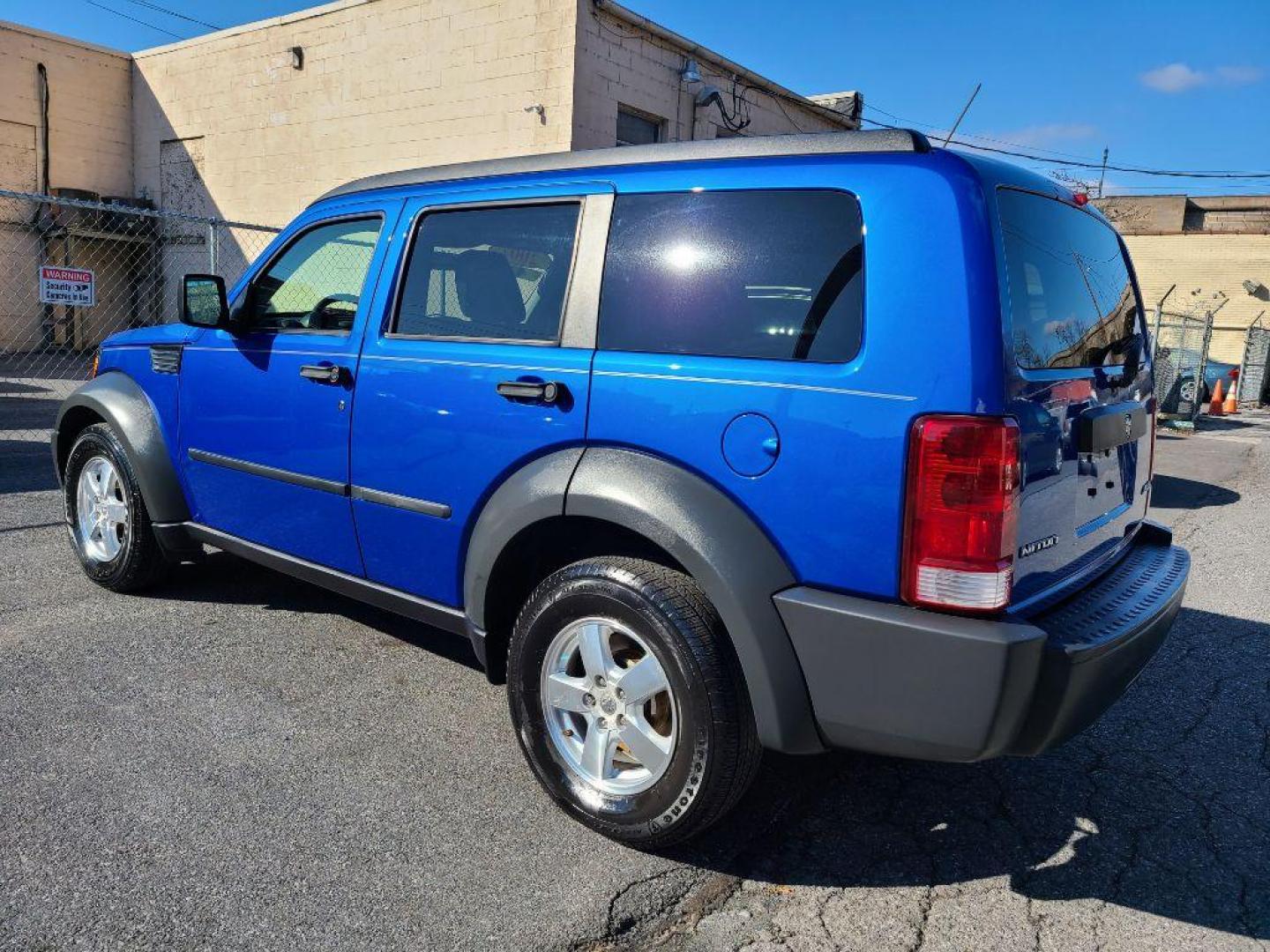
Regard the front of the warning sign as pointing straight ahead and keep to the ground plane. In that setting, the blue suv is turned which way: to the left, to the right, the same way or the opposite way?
the opposite way

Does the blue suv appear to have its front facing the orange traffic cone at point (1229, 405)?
no

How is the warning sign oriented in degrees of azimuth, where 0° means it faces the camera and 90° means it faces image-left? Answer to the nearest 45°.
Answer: approximately 0°

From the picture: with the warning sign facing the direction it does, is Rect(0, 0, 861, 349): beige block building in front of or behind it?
behind

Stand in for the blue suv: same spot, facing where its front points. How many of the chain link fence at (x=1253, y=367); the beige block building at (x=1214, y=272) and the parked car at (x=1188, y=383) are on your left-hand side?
0

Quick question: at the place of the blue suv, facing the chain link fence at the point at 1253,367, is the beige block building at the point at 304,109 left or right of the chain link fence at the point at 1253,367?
left

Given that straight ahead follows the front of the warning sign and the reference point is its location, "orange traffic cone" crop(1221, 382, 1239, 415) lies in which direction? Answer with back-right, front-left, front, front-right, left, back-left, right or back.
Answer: left

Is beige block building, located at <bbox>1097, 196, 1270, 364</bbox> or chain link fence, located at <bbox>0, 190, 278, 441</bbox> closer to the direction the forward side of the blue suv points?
the chain link fence

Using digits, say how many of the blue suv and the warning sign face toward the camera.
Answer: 1

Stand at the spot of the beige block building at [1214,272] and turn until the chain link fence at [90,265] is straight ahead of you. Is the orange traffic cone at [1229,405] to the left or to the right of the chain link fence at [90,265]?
left

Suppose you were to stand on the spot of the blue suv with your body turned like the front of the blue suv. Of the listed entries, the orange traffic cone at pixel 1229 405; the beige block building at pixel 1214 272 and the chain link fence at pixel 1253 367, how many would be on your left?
0

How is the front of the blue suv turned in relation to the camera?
facing away from the viewer and to the left of the viewer

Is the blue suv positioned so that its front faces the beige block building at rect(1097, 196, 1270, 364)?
no

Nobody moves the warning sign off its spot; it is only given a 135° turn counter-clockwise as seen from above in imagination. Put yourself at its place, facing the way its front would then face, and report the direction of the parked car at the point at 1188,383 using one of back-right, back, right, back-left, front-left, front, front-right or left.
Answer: front-right

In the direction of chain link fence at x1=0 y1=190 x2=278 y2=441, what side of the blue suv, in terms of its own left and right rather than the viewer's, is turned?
front

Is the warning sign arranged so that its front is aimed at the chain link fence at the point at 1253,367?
no

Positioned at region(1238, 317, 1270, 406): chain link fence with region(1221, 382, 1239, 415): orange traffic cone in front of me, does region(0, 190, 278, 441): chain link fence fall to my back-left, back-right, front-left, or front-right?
front-right

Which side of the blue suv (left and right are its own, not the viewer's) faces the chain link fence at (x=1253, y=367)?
right
